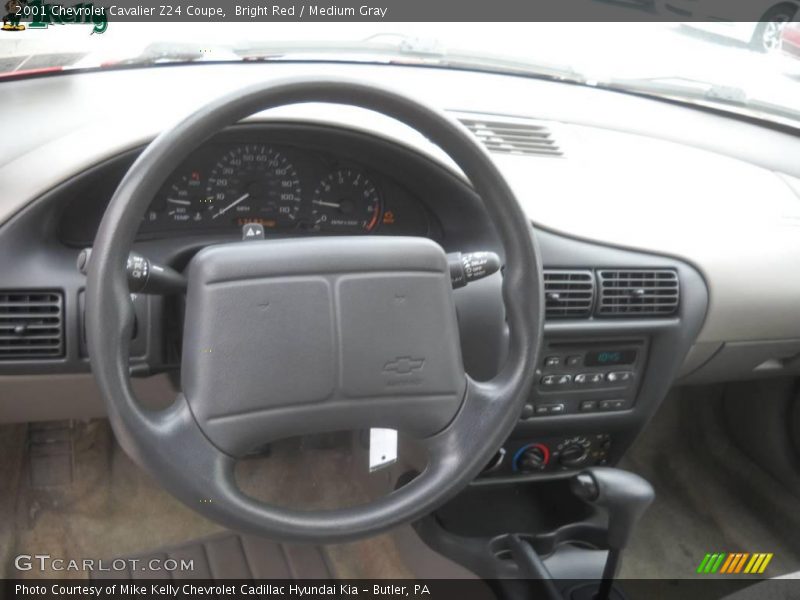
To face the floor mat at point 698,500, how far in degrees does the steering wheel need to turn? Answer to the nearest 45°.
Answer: approximately 135° to its left

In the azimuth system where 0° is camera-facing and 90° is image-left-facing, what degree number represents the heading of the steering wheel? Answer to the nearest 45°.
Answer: approximately 0°

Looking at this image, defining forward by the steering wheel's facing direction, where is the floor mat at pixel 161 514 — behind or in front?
behind
